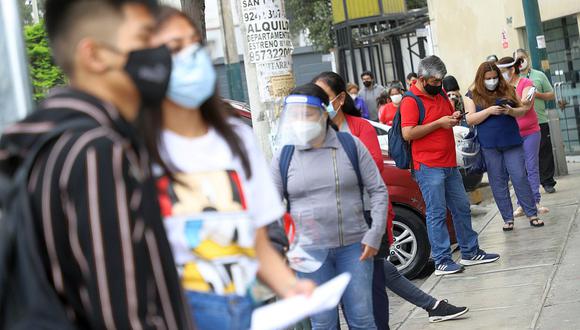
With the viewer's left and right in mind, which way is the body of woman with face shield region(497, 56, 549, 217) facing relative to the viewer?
facing the viewer and to the left of the viewer

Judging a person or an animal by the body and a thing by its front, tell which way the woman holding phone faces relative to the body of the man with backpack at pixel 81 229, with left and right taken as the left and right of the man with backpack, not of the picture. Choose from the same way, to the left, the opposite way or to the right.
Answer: to the right

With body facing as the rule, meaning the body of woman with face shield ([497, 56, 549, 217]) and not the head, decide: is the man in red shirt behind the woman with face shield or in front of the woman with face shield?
in front

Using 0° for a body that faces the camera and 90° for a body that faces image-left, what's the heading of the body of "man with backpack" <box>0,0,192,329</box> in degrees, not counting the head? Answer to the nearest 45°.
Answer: approximately 270°

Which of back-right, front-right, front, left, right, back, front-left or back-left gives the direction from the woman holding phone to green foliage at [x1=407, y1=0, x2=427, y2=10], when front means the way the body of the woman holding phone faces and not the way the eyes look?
back

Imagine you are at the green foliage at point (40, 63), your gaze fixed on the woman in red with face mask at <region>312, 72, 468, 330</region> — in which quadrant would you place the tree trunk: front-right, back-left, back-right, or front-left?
front-left

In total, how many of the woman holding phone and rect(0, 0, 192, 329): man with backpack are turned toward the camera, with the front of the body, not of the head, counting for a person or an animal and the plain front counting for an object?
1

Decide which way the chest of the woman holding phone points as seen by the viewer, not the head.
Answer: toward the camera
